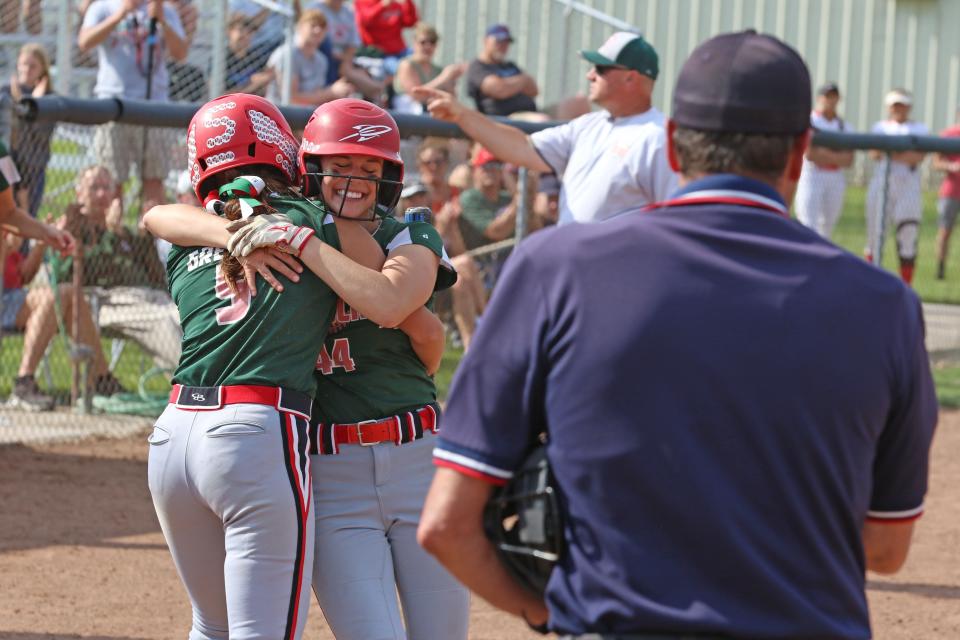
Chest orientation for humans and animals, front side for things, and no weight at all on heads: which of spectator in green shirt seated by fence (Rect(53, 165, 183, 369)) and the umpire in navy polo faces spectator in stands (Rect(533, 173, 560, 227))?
the umpire in navy polo

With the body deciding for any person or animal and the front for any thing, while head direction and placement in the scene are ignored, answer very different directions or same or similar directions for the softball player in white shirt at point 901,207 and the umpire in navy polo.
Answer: very different directions

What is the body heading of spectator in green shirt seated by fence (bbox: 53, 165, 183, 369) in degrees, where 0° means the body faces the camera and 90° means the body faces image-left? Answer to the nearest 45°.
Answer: approximately 0°

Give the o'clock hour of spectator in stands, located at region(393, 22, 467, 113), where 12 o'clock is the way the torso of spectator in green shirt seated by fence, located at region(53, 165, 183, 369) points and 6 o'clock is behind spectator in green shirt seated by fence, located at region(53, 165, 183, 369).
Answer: spectator in stands, located at region(393, 22, 467, 113) is roughly at 7 o'clock from spectator in green shirt seated by fence, located at region(53, 165, 183, 369).

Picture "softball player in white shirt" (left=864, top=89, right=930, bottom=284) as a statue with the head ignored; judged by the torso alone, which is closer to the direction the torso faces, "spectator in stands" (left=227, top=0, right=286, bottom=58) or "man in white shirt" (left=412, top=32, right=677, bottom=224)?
the man in white shirt

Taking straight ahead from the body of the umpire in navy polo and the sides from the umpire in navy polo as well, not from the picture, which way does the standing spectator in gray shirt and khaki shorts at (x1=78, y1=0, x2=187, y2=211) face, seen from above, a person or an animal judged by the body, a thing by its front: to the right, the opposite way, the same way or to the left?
the opposite way

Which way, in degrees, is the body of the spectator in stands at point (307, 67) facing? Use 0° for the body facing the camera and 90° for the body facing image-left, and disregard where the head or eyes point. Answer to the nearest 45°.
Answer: approximately 315°

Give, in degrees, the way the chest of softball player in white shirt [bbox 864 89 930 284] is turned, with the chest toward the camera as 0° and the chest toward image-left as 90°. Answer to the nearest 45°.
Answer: approximately 0°

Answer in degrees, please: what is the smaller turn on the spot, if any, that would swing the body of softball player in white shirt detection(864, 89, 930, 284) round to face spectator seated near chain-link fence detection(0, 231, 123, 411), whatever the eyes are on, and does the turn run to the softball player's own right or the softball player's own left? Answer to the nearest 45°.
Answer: approximately 45° to the softball player's own right

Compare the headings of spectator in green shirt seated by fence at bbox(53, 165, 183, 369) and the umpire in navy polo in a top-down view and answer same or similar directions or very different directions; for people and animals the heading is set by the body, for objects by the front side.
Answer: very different directions

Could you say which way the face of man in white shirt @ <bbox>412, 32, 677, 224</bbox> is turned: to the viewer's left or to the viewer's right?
to the viewer's left

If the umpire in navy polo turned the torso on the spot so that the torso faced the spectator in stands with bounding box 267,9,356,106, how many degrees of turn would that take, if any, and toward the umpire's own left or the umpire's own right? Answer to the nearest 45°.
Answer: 0° — they already face them
